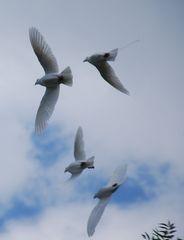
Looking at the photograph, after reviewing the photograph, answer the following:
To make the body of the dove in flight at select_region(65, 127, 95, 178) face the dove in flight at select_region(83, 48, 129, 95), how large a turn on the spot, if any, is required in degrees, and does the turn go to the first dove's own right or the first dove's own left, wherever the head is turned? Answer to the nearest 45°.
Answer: approximately 135° to the first dove's own left

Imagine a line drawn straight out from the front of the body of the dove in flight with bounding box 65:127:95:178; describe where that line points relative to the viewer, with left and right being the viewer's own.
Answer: facing to the left of the viewer

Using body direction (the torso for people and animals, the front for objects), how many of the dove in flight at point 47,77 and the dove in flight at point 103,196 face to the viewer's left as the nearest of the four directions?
2

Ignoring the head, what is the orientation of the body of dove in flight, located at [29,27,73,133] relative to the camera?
to the viewer's left

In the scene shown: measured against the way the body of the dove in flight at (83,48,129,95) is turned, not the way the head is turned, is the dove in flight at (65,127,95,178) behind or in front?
in front

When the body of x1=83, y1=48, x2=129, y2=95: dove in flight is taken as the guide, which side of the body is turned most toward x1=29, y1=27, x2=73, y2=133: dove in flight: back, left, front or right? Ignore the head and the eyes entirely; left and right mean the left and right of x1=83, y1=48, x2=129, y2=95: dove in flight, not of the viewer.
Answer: front

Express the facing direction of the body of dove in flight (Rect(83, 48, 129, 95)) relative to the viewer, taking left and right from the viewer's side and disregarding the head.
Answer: facing to the left of the viewer
